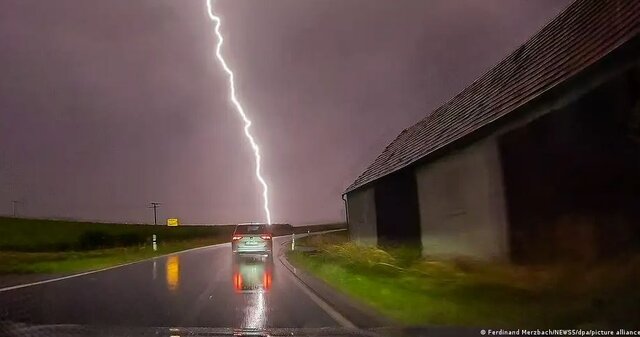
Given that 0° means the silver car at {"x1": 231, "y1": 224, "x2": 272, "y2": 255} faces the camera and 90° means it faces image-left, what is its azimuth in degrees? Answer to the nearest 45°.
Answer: approximately 180°

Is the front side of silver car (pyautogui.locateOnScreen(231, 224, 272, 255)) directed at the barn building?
no
